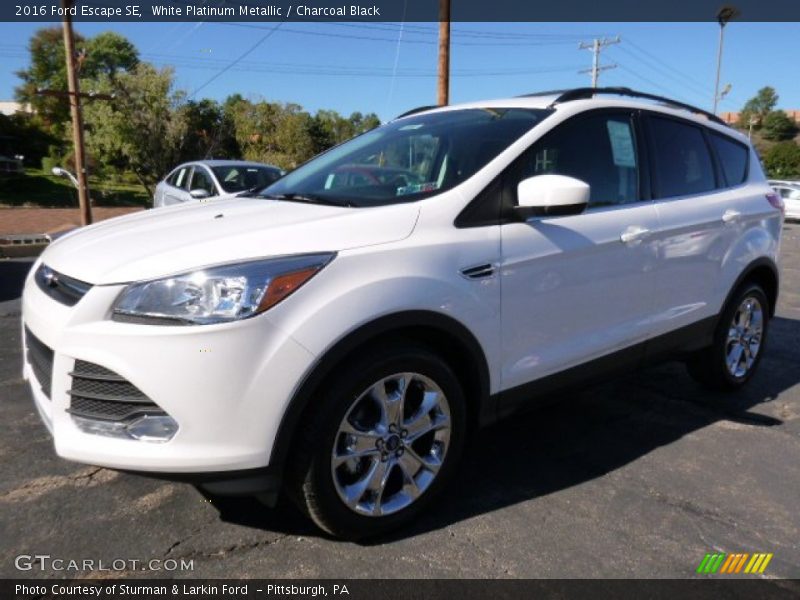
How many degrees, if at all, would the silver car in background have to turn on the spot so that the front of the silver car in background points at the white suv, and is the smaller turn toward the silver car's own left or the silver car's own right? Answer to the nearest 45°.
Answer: approximately 45° to the silver car's own right

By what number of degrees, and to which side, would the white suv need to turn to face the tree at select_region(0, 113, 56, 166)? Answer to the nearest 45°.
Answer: approximately 90° to its right

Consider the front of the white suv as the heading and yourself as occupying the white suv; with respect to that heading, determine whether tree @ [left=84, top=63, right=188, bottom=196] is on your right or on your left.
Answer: on your right

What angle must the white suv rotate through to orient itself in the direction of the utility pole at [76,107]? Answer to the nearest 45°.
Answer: approximately 90° to its right

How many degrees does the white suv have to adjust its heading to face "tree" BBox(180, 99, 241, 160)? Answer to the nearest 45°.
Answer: approximately 135° to its right

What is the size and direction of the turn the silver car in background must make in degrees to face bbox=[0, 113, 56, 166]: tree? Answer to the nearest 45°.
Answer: approximately 135° to its left

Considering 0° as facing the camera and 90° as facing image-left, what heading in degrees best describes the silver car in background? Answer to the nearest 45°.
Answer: approximately 315°

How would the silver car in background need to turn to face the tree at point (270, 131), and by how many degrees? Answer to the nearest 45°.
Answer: approximately 135° to its left

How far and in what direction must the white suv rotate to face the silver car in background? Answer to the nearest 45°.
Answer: approximately 135° to its right

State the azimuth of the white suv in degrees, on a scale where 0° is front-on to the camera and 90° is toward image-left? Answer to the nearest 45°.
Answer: approximately 45°
